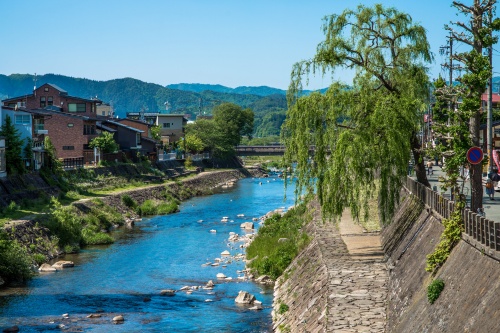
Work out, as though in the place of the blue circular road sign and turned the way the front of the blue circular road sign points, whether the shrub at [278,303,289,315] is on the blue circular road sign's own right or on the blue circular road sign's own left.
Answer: on the blue circular road sign's own right

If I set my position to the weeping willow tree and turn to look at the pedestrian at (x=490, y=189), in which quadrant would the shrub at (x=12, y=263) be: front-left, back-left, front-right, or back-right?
back-right

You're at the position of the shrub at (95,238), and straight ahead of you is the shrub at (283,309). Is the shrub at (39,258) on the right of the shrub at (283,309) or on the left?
right

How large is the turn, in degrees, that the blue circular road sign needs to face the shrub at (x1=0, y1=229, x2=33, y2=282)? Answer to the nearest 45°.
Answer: approximately 90° to its right

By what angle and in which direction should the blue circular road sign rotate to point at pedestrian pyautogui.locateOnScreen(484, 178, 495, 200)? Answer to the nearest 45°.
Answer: approximately 180°

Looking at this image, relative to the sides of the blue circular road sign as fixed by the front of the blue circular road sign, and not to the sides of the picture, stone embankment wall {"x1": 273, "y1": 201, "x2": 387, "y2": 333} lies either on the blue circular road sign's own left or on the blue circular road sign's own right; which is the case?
on the blue circular road sign's own right

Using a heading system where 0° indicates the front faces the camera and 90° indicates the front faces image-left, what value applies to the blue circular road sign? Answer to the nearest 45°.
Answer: approximately 0°
